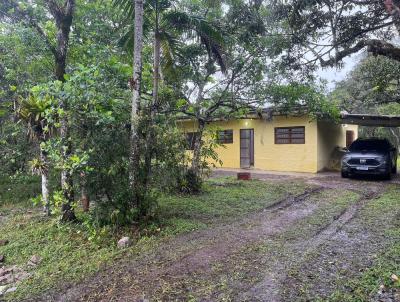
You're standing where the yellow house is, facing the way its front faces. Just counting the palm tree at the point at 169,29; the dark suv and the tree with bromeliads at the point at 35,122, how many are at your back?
0

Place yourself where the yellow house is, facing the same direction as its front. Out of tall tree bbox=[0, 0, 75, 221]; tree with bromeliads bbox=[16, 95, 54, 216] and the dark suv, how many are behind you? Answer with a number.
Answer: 0

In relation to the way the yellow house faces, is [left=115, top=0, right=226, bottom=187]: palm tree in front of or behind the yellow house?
in front

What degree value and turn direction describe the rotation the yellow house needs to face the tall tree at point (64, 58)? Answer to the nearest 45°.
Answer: approximately 45° to its right

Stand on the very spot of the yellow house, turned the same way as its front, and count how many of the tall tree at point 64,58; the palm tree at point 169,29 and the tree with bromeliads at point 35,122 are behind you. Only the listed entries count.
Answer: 0

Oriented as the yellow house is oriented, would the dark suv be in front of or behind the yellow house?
in front

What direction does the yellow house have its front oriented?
toward the camera

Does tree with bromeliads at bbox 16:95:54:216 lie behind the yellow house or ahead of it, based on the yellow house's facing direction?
ahead
